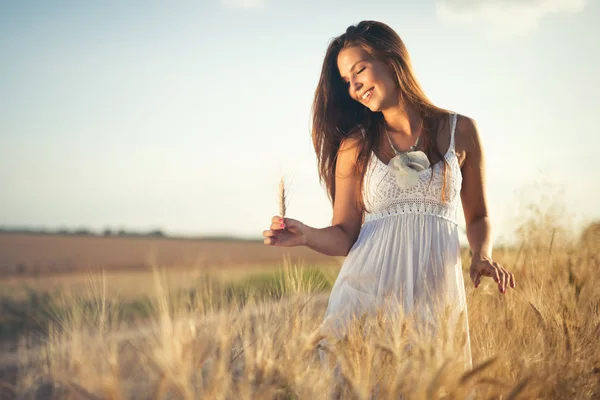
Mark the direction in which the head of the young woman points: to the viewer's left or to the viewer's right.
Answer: to the viewer's left

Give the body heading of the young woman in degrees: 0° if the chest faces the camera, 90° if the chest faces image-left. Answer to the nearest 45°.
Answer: approximately 0°
